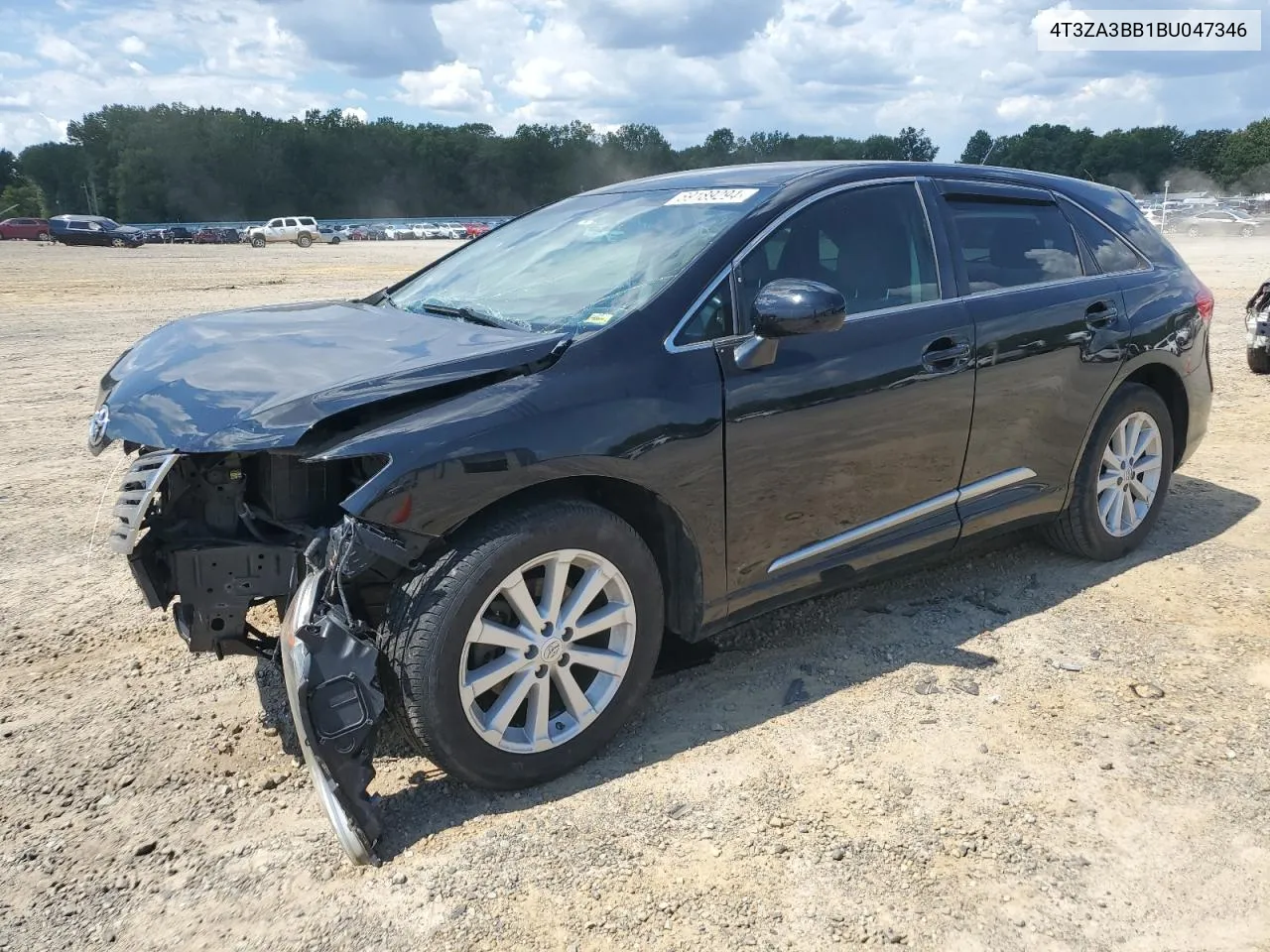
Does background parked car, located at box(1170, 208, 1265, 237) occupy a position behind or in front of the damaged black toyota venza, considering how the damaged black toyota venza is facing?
behind

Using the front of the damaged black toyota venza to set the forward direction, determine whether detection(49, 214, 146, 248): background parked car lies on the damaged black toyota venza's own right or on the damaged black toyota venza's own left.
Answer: on the damaged black toyota venza's own right

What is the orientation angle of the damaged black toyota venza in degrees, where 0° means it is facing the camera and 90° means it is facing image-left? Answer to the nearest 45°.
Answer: approximately 45°
